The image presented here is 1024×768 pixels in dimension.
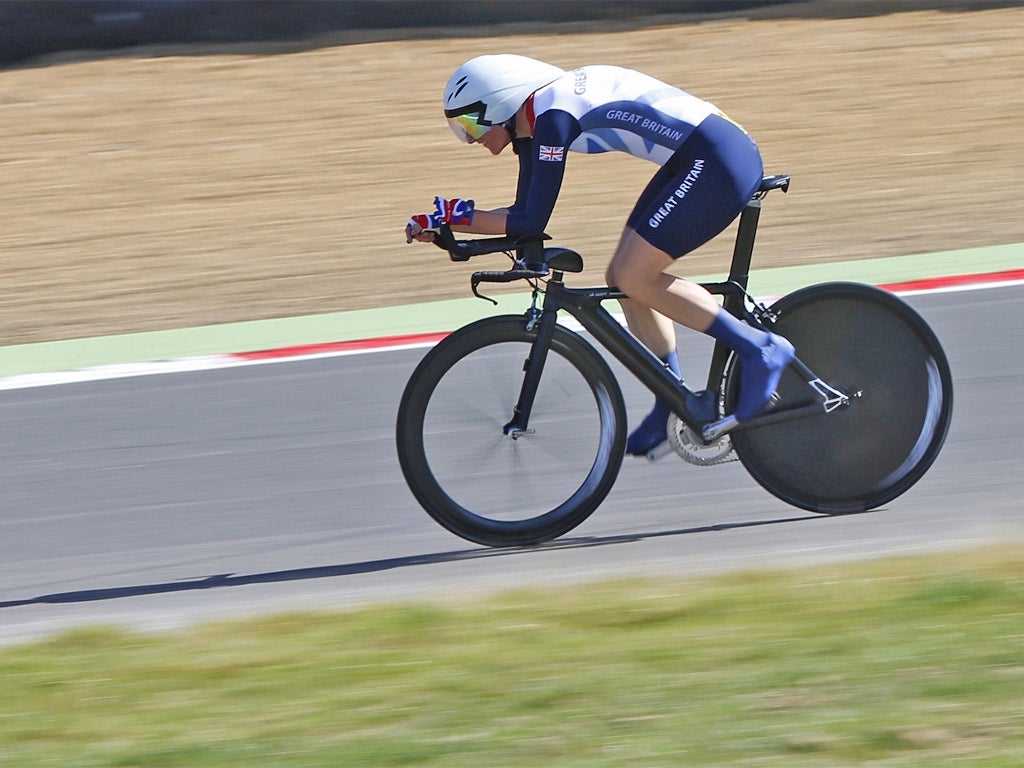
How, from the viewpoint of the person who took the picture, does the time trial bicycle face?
facing to the left of the viewer

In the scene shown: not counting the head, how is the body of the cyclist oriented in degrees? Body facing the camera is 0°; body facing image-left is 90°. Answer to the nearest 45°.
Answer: approximately 90°

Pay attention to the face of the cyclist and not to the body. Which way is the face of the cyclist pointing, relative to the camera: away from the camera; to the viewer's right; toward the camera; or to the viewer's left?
to the viewer's left
